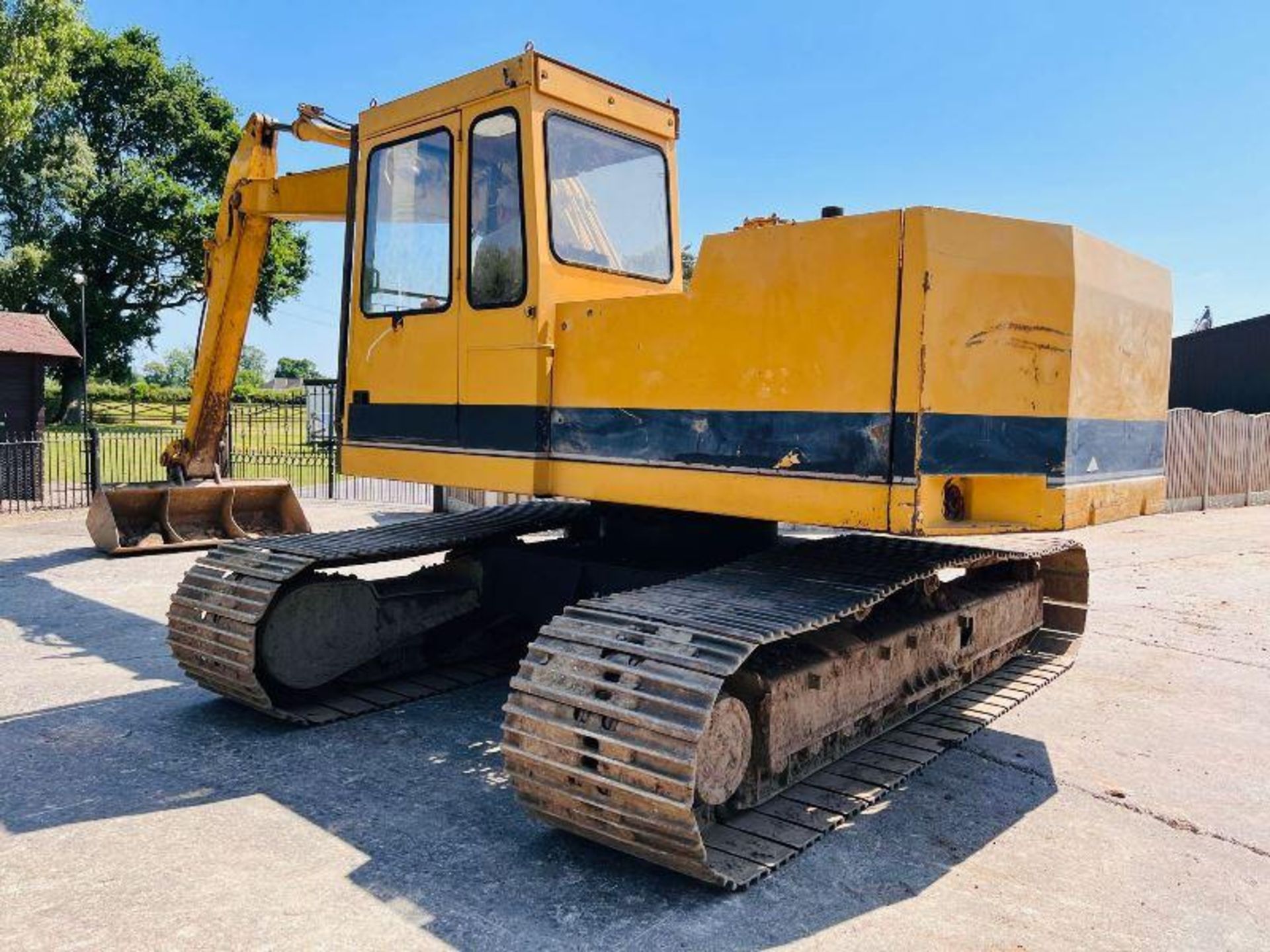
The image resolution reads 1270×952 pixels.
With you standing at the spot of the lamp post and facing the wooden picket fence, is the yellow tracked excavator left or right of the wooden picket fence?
right

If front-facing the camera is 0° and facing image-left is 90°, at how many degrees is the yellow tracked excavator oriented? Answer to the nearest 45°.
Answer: approximately 135°

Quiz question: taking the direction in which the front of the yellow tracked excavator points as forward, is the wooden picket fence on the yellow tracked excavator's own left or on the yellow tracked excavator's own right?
on the yellow tracked excavator's own right

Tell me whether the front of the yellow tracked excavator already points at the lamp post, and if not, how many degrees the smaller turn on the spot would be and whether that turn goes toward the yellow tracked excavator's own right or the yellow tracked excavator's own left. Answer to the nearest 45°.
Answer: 0° — it already faces it

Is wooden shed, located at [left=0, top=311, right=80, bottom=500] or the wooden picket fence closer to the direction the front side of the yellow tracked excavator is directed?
the wooden shed

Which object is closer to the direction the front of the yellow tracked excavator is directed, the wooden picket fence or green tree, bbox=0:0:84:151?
the green tree

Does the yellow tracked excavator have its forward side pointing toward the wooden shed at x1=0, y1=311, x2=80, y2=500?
yes

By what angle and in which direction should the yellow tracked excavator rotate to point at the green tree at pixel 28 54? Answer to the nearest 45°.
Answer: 0° — it already faces it

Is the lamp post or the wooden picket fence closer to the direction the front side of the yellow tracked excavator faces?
the lamp post

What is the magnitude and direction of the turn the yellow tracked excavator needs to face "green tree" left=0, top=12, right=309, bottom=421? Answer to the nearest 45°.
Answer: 0° — it already faces it
